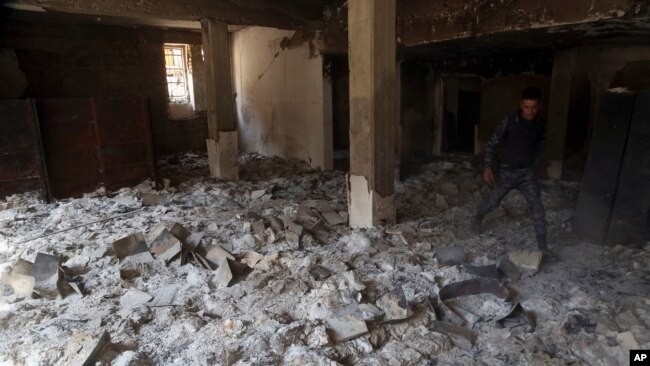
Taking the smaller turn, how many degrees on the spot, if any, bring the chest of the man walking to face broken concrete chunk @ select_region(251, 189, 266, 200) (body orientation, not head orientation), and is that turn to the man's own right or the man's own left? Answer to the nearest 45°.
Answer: approximately 135° to the man's own right

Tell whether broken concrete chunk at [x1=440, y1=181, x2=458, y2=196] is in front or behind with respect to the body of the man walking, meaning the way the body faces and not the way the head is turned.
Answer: behind

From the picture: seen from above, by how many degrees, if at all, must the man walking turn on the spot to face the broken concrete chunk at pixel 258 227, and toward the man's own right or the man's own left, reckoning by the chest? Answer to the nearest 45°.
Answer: approximately 135° to the man's own right

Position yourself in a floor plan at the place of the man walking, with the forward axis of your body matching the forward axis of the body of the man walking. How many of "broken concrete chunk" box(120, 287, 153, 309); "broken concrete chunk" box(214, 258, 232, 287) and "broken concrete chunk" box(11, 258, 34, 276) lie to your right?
3

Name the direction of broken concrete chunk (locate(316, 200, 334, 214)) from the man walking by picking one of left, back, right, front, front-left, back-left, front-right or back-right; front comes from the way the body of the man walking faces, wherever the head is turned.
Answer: back-right

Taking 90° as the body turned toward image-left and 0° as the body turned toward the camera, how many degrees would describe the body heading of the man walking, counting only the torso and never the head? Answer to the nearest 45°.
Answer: approximately 315°

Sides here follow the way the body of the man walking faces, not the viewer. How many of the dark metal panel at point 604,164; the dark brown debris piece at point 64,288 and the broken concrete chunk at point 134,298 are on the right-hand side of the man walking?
2

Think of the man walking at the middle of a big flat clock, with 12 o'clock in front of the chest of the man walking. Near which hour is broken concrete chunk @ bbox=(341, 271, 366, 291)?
The broken concrete chunk is roughly at 1 o'clock from the man walking.

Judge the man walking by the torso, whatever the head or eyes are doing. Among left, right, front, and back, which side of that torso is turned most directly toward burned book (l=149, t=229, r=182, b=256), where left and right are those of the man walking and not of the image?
right

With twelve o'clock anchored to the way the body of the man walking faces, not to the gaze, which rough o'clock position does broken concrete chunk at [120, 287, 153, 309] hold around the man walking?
The broken concrete chunk is roughly at 3 o'clock from the man walking.

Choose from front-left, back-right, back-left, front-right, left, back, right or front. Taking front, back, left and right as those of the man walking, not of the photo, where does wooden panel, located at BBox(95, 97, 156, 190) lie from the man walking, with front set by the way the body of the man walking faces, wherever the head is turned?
back-right
